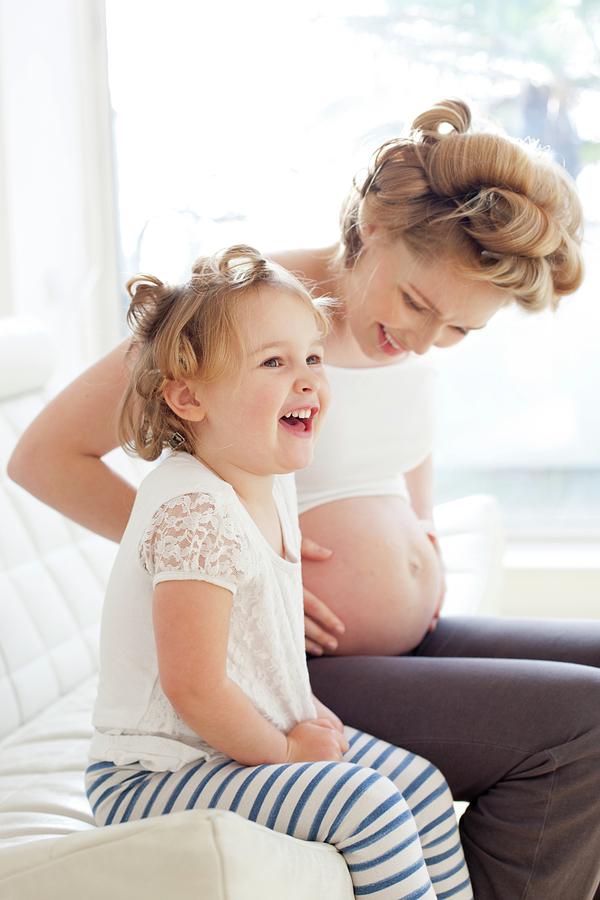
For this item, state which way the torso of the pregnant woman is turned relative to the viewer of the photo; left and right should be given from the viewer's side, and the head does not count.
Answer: facing the viewer and to the right of the viewer

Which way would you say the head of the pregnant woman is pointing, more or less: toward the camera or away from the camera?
toward the camera

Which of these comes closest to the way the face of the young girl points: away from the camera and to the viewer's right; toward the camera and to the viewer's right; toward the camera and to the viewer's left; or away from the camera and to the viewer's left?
toward the camera and to the viewer's right
